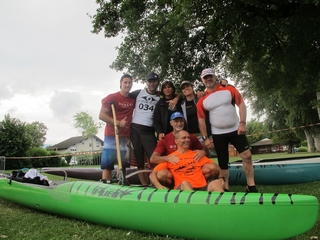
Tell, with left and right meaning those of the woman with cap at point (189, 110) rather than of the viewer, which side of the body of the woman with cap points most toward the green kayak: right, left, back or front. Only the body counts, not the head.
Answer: front

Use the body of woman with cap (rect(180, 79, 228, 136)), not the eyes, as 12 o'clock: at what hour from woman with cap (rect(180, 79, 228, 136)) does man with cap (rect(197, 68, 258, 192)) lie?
man with cap (rect(197, 68, 258, 192)) is roughly at 10 o'clock from woman with cap (rect(180, 79, 228, 136)).

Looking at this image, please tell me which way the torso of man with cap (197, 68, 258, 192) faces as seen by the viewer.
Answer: toward the camera

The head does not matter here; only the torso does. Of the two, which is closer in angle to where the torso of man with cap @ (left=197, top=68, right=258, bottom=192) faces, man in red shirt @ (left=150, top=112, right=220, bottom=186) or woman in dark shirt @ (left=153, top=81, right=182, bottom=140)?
the man in red shirt

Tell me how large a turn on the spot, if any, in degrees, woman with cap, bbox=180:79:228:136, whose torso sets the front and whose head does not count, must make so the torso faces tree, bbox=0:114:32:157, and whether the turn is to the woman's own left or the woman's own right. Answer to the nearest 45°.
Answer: approximately 135° to the woman's own right

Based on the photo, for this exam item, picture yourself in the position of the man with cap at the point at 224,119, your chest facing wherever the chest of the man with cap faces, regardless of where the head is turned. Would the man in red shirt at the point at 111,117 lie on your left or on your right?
on your right

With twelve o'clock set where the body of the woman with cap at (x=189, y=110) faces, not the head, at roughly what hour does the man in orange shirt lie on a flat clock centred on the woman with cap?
The man in orange shirt is roughly at 12 o'clock from the woman with cap.

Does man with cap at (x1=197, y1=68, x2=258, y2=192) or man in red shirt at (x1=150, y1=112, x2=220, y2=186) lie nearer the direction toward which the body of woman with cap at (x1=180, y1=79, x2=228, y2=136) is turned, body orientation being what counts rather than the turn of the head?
the man in red shirt

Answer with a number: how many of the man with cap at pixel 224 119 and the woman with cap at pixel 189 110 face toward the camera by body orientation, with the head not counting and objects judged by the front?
2

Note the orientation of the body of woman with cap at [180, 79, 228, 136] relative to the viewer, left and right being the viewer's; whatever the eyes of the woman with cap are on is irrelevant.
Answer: facing the viewer

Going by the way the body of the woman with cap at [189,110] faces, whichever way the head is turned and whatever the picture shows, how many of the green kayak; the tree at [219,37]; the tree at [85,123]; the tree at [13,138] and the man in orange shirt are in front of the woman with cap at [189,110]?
2

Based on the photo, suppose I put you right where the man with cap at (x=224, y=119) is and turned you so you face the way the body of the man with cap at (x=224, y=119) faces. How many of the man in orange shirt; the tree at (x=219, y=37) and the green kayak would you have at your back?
1
